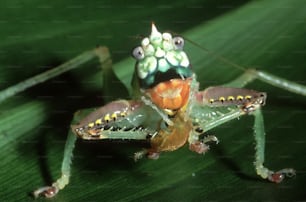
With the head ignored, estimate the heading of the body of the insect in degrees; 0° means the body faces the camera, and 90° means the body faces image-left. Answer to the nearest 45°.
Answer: approximately 0°
